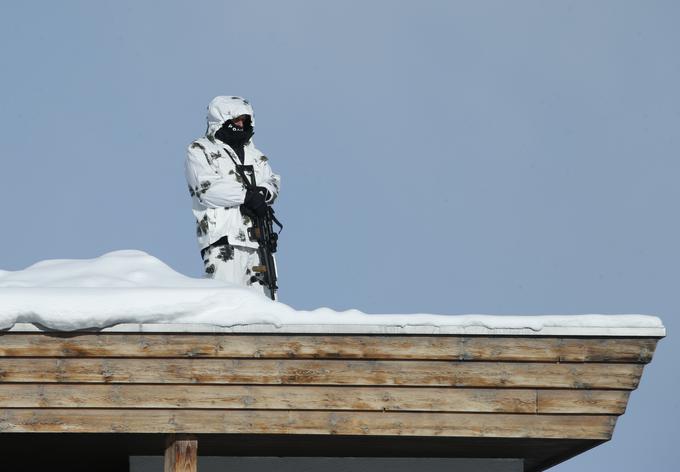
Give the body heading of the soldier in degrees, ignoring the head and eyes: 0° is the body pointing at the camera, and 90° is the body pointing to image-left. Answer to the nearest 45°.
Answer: approximately 315°
